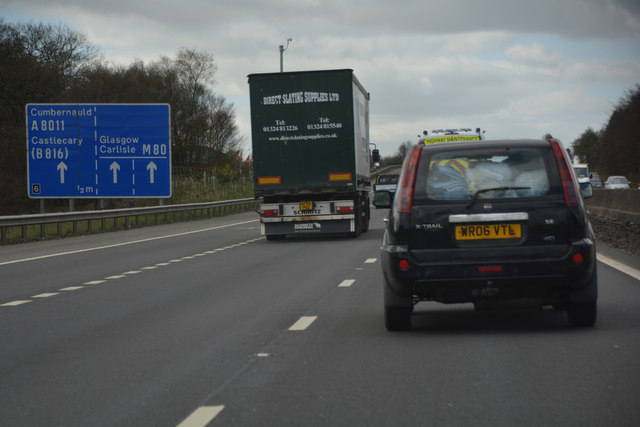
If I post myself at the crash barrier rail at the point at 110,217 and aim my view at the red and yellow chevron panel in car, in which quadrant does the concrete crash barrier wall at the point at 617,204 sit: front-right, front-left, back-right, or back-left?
front-left

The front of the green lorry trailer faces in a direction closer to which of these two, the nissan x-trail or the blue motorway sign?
the blue motorway sign

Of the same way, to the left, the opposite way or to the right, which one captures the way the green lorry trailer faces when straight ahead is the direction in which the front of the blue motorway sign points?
the opposite way

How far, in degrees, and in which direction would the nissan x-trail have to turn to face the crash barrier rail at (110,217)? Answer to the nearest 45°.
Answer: approximately 45° to its left

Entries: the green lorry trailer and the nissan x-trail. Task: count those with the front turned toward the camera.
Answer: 0

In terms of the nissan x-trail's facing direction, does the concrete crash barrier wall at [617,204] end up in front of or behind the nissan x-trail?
in front

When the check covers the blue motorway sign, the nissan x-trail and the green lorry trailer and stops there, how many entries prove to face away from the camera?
2

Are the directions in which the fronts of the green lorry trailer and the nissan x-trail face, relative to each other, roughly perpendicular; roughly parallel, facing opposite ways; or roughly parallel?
roughly parallel

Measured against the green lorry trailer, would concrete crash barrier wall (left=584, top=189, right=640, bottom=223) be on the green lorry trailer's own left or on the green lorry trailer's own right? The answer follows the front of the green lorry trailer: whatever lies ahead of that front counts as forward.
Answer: on the green lorry trailer's own right

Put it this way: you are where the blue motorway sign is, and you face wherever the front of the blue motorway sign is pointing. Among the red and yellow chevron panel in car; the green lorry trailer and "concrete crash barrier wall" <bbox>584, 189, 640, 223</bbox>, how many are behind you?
0

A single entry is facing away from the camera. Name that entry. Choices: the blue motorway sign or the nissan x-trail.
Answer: the nissan x-trail

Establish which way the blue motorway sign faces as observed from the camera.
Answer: facing the viewer

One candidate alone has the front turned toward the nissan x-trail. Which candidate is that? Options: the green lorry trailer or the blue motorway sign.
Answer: the blue motorway sign

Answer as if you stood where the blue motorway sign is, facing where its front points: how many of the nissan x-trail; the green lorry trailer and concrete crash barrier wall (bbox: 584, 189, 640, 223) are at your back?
0

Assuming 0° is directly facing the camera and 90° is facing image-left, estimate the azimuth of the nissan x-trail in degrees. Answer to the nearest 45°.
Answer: approximately 180°

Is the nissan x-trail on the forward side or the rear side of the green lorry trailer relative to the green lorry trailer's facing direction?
on the rear side

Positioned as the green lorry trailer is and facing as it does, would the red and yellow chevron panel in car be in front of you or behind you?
behind

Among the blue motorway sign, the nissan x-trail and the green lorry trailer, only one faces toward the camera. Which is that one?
the blue motorway sign

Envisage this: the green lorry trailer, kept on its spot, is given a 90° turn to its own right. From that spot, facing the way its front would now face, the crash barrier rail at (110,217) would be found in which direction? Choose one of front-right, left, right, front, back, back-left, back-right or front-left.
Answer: back-left

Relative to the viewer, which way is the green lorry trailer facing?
away from the camera

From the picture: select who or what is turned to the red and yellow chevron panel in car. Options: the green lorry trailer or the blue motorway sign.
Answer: the blue motorway sign
